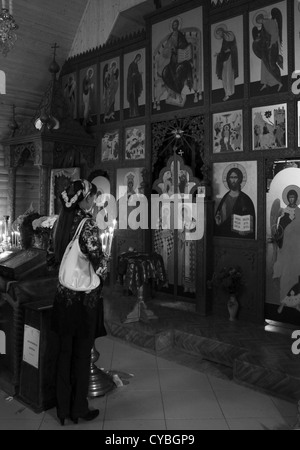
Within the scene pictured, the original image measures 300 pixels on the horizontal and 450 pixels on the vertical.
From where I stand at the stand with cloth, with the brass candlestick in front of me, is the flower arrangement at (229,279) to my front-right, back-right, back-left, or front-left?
back-left

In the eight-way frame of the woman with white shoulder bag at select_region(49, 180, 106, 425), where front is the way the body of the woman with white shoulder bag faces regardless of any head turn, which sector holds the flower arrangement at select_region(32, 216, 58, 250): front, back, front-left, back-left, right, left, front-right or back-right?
front-left
